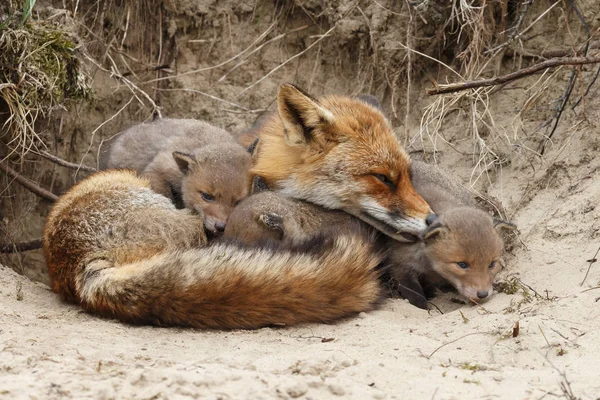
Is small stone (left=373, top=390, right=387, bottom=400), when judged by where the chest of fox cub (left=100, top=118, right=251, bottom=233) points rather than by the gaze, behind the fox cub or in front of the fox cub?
in front

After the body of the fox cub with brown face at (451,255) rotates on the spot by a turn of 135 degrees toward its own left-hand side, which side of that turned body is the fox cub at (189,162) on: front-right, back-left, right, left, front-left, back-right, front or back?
left

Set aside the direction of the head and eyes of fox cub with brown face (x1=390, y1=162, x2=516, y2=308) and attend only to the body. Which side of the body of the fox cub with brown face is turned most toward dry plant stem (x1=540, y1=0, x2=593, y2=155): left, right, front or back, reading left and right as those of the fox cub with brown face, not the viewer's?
left

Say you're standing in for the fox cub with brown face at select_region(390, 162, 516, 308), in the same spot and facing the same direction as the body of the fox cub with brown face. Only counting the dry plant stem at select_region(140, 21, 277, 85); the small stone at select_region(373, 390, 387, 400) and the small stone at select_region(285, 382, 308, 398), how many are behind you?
1

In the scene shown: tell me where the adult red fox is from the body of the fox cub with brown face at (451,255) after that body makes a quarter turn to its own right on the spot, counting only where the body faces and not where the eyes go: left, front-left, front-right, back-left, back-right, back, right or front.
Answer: front

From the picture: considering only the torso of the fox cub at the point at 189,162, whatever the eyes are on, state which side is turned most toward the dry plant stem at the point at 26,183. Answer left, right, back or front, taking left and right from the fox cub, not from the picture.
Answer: back

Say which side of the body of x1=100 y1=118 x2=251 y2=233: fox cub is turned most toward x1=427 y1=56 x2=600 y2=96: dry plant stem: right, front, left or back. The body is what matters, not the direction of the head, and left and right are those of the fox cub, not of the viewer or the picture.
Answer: front

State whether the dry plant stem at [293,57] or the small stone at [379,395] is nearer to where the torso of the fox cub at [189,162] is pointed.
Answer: the small stone

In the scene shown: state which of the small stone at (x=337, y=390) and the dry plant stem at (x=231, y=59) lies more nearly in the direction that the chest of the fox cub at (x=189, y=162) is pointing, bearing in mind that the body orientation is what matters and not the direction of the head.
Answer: the small stone

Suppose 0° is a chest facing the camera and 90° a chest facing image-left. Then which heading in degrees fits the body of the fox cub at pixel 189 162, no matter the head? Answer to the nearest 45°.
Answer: approximately 315°

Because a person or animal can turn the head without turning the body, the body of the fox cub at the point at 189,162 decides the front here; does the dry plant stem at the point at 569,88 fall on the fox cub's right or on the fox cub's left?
on the fox cub's left

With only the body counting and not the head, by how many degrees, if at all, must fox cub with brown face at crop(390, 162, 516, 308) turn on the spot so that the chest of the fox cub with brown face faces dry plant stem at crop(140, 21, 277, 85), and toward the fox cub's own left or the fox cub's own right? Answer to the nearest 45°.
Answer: approximately 180°

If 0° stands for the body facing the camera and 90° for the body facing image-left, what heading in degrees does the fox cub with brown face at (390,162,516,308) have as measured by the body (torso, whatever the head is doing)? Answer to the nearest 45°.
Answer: approximately 315°
